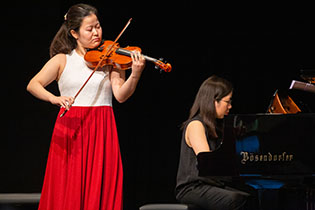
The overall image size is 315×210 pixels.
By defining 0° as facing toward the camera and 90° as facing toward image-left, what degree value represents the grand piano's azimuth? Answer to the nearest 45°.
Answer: approximately 90°

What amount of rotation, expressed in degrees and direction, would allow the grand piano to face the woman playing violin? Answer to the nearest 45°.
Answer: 0° — it already faces them

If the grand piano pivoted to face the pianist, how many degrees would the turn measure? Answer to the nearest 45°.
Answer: approximately 45° to its right

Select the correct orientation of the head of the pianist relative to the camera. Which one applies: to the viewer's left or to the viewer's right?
to the viewer's right

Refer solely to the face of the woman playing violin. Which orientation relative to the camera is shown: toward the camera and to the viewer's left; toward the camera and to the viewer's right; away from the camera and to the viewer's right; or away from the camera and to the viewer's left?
toward the camera and to the viewer's right

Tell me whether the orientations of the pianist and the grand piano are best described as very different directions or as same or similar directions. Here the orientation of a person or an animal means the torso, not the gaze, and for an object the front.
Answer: very different directions

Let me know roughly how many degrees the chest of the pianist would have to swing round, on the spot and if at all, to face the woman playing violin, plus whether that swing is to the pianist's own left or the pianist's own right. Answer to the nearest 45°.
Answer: approximately 135° to the pianist's own right

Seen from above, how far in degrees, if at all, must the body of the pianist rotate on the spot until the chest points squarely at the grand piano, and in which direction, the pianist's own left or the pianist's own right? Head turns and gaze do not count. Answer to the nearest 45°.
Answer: approximately 45° to the pianist's own right

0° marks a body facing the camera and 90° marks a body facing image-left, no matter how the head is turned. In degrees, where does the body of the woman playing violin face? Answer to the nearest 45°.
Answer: approximately 315°

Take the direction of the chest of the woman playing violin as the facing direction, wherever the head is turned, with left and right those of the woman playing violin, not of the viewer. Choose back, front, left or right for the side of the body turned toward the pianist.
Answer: left

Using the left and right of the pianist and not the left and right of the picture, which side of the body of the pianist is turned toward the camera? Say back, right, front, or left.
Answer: right

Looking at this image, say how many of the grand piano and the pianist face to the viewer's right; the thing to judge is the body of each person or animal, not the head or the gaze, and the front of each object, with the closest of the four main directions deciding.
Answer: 1

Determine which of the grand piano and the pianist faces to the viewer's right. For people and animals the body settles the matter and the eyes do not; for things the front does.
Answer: the pianist
